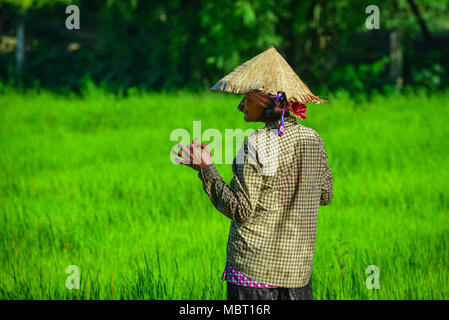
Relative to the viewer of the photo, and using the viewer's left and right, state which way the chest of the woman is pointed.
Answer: facing away from the viewer and to the left of the viewer

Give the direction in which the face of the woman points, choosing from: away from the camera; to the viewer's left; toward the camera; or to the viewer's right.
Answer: to the viewer's left
